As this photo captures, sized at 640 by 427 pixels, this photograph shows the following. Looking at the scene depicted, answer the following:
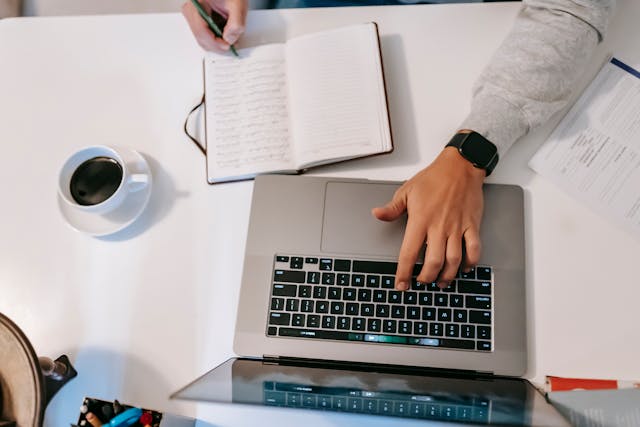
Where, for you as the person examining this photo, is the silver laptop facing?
facing away from the viewer
